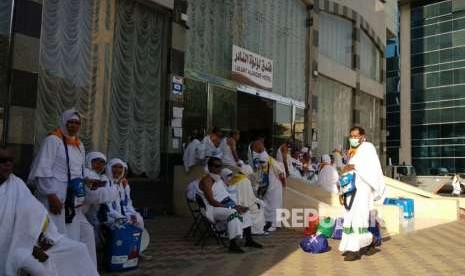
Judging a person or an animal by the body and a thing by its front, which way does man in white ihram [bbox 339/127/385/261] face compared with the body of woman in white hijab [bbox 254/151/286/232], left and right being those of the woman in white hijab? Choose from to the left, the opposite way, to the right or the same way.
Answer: the same way

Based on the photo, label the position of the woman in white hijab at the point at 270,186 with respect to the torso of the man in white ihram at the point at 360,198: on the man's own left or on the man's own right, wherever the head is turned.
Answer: on the man's own right

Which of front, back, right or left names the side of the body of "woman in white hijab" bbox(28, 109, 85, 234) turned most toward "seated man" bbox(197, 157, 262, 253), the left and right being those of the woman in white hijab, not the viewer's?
left

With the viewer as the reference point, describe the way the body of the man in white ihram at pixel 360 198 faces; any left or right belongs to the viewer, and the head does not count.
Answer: facing the viewer and to the left of the viewer

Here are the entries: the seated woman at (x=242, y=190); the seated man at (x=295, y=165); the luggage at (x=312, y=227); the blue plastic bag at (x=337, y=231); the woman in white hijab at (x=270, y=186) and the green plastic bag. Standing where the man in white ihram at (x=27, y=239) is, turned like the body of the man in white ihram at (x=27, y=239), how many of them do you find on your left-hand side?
6

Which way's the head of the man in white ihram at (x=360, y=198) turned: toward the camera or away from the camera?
toward the camera

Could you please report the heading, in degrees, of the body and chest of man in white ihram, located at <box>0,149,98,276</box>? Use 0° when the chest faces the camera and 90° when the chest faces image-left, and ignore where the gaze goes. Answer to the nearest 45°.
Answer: approximately 315°

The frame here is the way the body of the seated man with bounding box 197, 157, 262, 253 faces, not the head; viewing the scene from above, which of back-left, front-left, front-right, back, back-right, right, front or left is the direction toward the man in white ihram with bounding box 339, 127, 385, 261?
front-left

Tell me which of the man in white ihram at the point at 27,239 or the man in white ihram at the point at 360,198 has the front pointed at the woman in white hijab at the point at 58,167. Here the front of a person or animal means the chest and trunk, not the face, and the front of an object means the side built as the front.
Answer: the man in white ihram at the point at 360,198

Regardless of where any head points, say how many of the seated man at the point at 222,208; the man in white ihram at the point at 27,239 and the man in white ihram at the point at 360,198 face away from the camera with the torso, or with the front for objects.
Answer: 0

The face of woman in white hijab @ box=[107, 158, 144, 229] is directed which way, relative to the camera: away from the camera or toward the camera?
toward the camera

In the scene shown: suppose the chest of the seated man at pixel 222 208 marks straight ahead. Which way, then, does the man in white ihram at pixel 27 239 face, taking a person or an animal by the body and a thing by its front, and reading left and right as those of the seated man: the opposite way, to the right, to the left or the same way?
the same way
